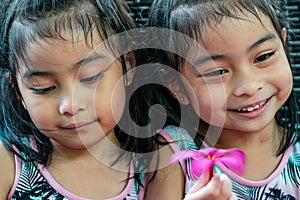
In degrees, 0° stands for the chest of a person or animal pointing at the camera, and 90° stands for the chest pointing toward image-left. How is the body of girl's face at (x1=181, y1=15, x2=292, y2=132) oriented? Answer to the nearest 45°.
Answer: approximately 0°
